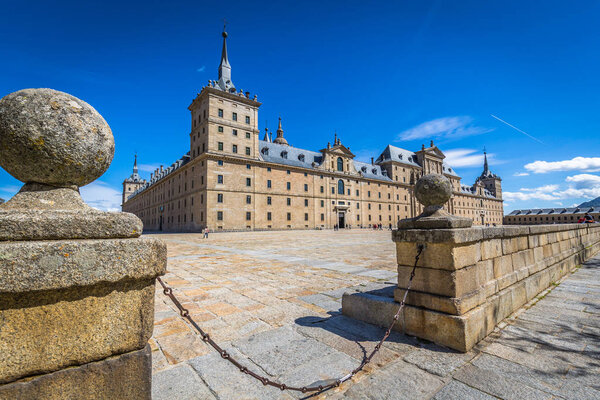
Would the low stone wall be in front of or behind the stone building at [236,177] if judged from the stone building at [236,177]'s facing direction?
in front

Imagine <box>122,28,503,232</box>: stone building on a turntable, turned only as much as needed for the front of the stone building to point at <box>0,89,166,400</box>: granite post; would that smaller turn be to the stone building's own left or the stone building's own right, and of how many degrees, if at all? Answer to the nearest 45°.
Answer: approximately 45° to the stone building's own right

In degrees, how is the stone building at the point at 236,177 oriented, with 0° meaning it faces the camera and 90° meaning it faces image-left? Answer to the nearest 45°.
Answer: approximately 315°

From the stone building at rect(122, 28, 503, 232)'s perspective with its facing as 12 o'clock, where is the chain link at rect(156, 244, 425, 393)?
The chain link is roughly at 1 o'clock from the stone building.

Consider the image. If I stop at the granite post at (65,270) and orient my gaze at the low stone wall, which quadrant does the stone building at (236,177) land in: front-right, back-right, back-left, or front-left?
front-left
